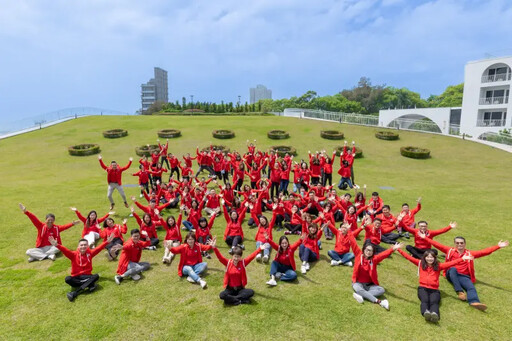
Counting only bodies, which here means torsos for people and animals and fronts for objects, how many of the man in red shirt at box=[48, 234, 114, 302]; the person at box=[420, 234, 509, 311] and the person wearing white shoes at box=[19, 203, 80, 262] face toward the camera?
3

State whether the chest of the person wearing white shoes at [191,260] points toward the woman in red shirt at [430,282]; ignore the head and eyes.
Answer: no

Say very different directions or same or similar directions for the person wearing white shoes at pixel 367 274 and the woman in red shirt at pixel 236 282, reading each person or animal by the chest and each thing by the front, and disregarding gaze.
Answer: same or similar directions

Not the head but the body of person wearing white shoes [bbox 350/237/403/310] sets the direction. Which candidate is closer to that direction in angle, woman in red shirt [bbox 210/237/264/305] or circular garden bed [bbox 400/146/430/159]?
the woman in red shirt

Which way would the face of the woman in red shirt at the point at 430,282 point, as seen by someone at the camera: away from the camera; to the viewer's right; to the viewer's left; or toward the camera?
toward the camera

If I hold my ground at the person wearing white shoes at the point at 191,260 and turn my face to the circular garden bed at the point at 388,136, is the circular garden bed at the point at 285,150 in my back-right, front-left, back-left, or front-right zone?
front-left

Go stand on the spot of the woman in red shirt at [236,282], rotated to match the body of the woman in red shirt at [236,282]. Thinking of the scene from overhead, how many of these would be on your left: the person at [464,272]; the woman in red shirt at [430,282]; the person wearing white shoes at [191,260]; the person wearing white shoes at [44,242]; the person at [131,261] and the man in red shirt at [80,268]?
2

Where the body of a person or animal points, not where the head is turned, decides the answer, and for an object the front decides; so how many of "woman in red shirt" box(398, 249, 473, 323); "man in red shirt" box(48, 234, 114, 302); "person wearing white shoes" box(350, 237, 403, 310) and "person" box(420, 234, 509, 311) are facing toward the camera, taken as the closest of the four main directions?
4

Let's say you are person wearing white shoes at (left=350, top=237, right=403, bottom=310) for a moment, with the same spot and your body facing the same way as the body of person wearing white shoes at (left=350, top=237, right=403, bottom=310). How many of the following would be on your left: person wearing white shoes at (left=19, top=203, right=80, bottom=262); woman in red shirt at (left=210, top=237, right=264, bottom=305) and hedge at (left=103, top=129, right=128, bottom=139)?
0

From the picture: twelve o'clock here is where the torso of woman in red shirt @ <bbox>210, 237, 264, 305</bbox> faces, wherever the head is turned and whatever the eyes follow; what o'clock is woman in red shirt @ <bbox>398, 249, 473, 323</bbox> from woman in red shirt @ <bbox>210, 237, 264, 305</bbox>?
woman in red shirt @ <bbox>398, 249, 473, 323</bbox> is roughly at 9 o'clock from woman in red shirt @ <bbox>210, 237, 264, 305</bbox>.

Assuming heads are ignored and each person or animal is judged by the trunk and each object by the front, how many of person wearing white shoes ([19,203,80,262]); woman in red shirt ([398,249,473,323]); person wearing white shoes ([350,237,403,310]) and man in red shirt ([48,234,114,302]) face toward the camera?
4

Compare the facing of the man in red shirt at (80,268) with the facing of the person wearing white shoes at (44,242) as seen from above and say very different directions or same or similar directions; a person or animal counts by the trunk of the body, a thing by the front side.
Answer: same or similar directions

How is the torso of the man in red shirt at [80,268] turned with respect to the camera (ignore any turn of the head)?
toward the camera

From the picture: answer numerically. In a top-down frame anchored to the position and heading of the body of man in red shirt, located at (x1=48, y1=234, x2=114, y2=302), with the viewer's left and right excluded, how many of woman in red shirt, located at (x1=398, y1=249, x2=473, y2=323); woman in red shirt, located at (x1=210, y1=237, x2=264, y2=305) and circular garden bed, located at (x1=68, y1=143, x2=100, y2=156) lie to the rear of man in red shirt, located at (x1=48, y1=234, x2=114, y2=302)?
1

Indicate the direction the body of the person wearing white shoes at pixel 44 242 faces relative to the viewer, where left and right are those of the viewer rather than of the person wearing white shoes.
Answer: facing the viewer
